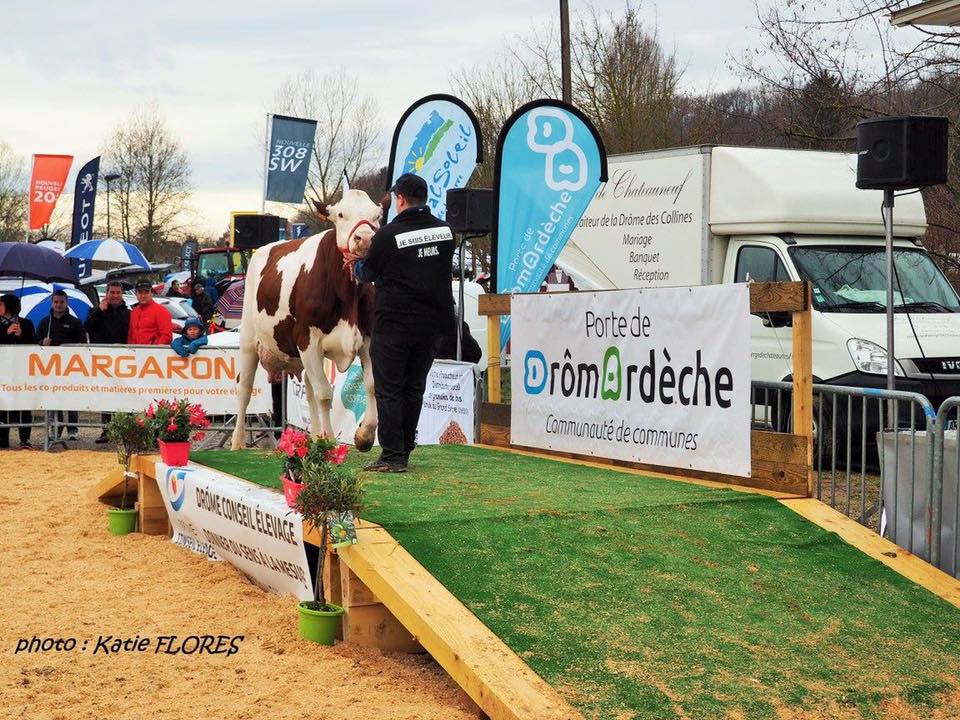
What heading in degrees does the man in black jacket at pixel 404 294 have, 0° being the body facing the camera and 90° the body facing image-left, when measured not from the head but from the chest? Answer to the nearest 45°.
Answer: approximately 135°

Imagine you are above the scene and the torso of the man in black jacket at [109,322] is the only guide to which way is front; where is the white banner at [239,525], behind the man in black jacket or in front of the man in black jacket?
in front

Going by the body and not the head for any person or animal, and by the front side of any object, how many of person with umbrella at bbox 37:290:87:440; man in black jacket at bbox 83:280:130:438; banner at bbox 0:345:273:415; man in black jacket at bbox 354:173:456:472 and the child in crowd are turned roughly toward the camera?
4

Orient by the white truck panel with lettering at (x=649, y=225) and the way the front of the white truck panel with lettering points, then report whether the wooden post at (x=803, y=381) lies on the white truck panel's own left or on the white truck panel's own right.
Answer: on the white truck panel's own left

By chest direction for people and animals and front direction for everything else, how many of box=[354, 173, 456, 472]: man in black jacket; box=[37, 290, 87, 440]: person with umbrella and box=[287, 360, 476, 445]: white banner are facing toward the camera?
2

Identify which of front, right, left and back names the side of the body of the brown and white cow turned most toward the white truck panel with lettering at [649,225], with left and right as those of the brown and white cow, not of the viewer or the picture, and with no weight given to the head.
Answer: left

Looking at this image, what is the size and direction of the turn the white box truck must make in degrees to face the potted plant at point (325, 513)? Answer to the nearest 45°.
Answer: approximately 45° to its right

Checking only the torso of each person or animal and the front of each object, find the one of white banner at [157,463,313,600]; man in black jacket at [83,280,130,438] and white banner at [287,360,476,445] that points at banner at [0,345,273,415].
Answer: the man in black jacket

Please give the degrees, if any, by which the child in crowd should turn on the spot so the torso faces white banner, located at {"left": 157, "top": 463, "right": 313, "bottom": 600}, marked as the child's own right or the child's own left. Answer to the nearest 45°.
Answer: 0° — they already face it

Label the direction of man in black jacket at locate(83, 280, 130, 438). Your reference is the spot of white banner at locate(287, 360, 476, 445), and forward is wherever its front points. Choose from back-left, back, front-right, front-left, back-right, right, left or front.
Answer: back-right

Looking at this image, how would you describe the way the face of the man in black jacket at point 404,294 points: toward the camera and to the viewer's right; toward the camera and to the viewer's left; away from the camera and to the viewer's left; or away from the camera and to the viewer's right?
away from the camera and to the viewer's left

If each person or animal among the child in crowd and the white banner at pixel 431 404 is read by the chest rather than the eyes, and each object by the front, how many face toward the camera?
2

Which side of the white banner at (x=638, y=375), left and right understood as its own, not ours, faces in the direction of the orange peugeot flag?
right

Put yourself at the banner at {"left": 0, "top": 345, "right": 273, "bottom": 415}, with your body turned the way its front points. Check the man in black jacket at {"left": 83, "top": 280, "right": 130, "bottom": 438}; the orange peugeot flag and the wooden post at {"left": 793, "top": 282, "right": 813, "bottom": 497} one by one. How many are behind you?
2
